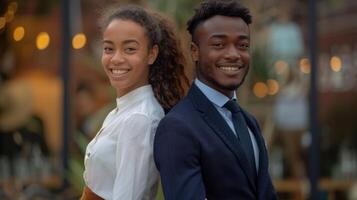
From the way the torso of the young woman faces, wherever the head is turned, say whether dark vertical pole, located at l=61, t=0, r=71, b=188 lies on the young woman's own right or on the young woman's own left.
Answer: on the young woman's own right

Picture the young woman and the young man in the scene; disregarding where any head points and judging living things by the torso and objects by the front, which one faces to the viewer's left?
the young woman

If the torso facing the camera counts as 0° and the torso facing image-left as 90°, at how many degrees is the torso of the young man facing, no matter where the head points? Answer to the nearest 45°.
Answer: approximately 315°

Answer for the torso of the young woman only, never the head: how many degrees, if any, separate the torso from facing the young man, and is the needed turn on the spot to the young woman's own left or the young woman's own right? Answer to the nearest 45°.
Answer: approximately 135° to the young woman's own left

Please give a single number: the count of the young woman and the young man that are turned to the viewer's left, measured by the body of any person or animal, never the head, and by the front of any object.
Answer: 1

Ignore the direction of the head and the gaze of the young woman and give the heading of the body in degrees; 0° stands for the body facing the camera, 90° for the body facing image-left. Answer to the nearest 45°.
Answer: approximately 90°
